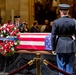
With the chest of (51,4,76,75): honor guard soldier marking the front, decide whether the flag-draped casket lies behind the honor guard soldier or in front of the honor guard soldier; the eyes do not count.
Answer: in front
